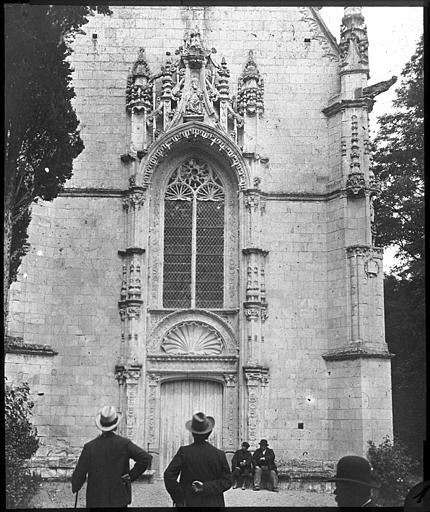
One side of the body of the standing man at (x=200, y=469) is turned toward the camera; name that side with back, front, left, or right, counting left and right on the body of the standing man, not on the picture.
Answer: back

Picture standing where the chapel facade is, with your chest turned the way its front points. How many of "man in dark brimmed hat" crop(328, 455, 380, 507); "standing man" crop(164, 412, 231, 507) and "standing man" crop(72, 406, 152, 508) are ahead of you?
3

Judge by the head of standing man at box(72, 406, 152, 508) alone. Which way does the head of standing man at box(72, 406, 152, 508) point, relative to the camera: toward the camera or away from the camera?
away from the camera

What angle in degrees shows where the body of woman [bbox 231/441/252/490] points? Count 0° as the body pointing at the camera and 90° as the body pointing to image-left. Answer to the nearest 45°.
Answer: approximately 0°

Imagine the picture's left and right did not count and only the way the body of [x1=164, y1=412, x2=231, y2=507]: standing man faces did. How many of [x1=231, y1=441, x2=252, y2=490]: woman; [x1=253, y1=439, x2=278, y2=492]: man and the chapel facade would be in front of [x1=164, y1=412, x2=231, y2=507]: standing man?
3

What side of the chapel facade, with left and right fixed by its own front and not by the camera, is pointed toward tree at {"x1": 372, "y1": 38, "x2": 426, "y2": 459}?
left

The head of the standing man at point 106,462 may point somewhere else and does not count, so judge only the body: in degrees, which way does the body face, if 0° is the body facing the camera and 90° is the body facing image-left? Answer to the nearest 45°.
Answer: approximately 180°

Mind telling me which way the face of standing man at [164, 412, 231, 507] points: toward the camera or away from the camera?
away from the camera
